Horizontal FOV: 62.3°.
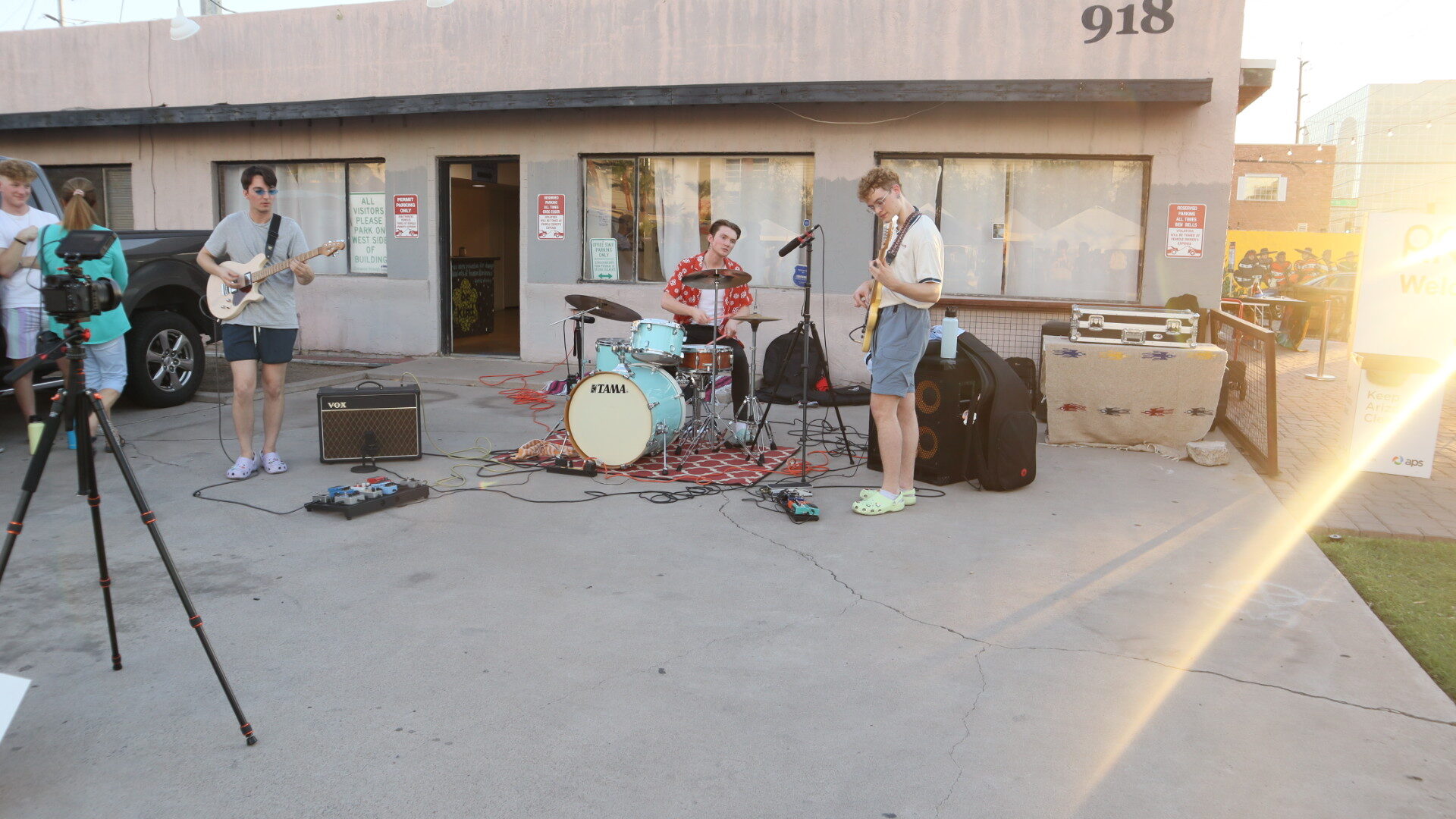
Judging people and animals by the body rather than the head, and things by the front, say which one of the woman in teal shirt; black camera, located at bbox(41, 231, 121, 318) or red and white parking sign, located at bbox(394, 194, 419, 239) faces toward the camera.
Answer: the red and white parking sign

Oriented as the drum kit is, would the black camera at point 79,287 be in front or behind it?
in front

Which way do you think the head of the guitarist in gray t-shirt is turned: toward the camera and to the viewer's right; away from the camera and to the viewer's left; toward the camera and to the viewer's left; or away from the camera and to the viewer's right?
toward the camera and to the viewer's right

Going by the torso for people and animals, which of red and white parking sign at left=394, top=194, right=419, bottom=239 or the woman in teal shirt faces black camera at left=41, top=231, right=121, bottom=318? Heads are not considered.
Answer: the red and white parking sign

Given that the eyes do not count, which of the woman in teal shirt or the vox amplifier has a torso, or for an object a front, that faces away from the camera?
the woman in teal shirt

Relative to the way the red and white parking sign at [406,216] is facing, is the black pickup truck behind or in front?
in front

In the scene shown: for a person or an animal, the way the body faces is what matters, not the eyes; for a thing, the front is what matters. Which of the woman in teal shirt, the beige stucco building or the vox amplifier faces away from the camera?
the woman in teal shirt

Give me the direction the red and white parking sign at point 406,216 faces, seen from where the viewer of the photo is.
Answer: facing the viewer

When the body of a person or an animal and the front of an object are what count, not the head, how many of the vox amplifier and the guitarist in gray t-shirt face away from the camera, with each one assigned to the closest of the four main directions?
0

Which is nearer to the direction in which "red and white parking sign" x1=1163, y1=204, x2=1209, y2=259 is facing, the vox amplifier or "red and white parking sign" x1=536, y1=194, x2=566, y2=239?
the vox amplifier

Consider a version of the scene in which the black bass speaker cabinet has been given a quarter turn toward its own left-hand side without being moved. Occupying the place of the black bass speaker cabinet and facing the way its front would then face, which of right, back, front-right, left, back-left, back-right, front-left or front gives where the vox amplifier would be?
back-right

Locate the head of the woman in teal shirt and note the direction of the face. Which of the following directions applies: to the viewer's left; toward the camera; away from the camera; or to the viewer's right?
away from the camera
